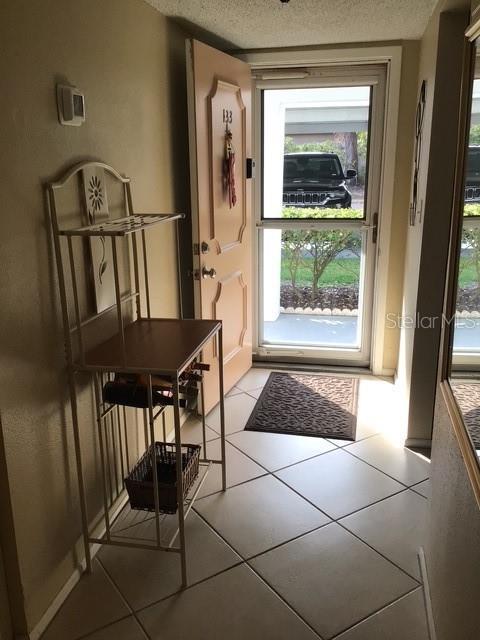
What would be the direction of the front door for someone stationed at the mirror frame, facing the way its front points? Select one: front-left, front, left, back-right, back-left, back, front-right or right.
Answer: front-right

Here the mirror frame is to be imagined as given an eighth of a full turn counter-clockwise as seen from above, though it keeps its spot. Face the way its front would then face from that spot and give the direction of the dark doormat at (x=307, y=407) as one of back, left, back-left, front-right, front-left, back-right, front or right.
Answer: right

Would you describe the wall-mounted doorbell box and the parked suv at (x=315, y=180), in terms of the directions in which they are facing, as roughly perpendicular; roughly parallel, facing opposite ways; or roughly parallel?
roughly perpendicular

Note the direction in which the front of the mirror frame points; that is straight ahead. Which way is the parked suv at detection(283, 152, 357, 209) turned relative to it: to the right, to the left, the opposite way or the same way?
to the left

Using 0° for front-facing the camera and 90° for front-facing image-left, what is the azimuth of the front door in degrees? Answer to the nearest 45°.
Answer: approximately 315°

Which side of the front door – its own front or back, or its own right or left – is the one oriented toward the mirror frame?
front

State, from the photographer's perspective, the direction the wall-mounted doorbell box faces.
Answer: facing the viewer and to the right of the viewer

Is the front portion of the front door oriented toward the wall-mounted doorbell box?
no

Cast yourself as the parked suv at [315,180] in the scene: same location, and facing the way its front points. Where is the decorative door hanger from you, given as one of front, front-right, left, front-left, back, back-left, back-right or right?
front-right

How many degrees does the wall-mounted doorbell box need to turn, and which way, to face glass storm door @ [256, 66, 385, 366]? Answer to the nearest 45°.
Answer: approximately 90° to its left

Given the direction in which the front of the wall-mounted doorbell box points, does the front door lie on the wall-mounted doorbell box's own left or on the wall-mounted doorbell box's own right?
on the wall-mounted doorbell box's own left

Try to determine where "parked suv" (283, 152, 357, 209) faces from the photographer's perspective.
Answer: facing the viewer

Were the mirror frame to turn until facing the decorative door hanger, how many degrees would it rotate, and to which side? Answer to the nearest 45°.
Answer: approximately 45° to its right

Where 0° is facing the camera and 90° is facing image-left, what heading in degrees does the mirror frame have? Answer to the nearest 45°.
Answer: approximately 90°

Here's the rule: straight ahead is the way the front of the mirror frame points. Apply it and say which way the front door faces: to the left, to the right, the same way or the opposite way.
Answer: the opposite way

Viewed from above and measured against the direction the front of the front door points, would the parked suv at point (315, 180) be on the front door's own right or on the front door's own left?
on the front door's own left

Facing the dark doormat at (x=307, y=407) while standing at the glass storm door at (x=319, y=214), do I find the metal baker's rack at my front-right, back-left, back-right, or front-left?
front-right
